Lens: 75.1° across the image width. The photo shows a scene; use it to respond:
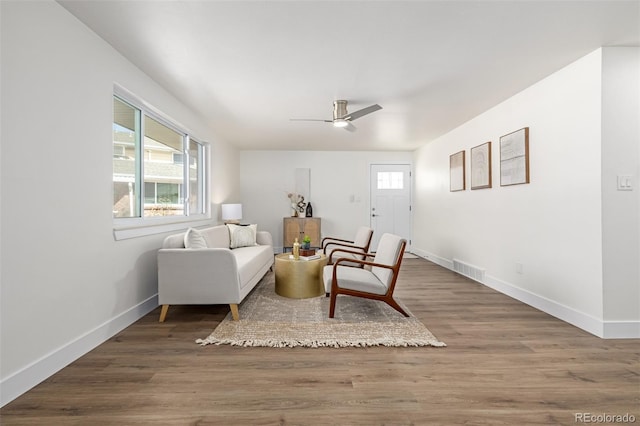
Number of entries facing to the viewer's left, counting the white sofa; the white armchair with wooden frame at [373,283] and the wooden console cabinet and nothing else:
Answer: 1

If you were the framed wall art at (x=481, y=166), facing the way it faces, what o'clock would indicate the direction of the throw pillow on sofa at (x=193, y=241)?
The throw pillow on sofa is roughly at 12 o'clock from the framed wall art.

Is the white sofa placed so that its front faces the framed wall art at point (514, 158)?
yes

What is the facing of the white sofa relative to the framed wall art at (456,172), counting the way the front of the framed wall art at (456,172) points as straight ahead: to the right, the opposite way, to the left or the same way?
the opposite way

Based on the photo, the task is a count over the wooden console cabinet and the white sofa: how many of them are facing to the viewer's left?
0

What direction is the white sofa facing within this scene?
to the viewer's right

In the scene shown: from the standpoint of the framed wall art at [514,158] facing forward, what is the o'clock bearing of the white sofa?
The white sofa is roughly at 12 o'clock from the framed wall art.

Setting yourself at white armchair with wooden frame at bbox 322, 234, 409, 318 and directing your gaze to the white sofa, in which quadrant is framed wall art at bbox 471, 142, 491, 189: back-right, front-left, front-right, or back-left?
back-right

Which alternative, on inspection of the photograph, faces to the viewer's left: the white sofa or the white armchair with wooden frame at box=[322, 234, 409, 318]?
the white armchair with wooden frame

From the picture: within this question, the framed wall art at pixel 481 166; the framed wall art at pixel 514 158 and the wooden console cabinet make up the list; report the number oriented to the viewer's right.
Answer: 0

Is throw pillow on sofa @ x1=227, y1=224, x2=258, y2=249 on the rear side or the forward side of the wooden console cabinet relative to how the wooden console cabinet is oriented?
on the forward side

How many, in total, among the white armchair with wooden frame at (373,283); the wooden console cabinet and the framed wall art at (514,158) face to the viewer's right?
0

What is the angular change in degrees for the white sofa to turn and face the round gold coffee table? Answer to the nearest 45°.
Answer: approximately 45° to its left

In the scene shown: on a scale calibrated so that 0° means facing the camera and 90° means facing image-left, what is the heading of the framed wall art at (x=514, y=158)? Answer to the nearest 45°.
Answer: approximately 45°

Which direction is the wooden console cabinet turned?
toward the camera

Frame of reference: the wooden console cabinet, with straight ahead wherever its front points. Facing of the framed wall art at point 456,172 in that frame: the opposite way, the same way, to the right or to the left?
to the right

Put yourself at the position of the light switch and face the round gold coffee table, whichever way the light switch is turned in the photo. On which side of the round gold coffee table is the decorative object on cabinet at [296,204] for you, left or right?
right

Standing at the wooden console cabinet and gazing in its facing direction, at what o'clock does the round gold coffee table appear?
The round gold coffee table is roughly at 12 o'clock from the wooden console cabinet.

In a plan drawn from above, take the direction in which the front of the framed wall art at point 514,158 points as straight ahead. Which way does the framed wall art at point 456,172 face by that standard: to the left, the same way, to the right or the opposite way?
the same way
